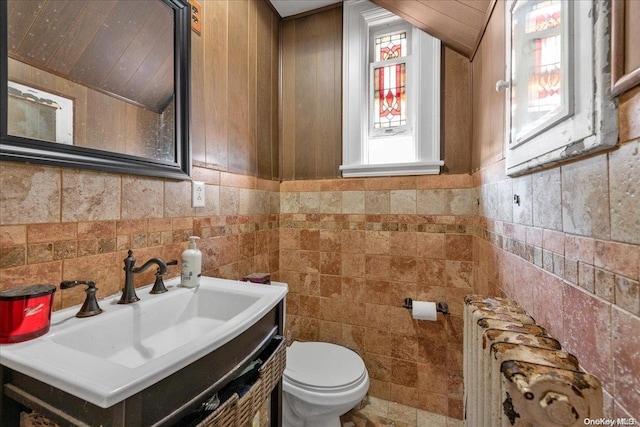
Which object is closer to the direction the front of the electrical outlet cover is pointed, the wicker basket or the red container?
the wicker basket

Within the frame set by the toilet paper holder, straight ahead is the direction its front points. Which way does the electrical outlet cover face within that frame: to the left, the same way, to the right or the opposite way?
to the left

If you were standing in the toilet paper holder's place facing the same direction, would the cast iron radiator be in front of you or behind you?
in front

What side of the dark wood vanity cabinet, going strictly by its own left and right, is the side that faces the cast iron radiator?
front

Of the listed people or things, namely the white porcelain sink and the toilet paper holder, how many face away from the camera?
0

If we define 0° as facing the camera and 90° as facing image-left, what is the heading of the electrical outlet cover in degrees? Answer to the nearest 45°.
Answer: approximately 315°

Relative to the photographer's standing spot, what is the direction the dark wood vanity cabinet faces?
facing the viewer and to the right of the viewer
